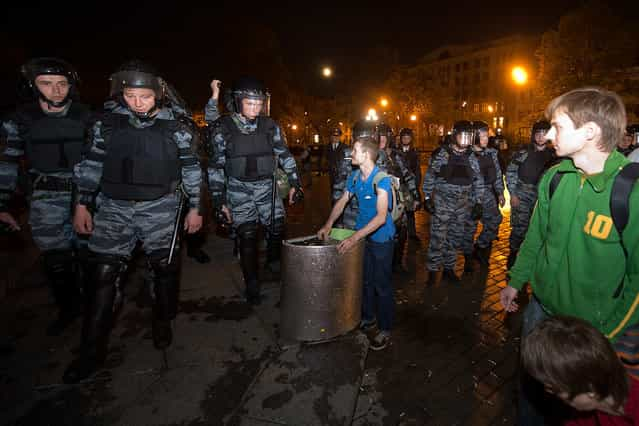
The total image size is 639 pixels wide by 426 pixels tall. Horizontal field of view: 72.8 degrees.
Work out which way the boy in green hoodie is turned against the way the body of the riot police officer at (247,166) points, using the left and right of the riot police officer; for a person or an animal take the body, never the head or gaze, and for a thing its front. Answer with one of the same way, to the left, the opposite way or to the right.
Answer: to the right

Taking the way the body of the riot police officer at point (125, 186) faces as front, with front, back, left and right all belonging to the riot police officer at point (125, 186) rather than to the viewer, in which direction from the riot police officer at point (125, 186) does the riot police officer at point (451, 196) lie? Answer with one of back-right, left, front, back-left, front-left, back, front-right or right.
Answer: left

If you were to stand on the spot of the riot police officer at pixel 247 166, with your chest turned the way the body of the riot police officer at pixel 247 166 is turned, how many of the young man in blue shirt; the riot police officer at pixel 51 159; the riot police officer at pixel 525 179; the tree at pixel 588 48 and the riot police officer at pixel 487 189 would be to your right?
1

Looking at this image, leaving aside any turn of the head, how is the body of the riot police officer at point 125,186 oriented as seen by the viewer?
toward the camera

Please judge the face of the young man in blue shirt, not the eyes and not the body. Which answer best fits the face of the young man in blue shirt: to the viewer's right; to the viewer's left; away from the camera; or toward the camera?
to the viewer's left

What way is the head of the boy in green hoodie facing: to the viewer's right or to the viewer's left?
to the viewer's left

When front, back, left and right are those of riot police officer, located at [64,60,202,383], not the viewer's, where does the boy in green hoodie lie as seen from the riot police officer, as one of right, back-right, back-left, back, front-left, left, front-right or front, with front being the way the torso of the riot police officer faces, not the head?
front-left

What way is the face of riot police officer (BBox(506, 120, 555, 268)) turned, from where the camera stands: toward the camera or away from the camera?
toward the camera

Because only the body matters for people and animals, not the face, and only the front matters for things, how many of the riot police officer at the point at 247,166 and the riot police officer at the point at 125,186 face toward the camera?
2

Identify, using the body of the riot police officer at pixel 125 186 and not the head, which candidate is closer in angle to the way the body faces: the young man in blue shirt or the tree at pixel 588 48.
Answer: the young man in blue shirt

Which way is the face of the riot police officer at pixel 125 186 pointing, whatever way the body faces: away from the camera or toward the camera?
toward the camera

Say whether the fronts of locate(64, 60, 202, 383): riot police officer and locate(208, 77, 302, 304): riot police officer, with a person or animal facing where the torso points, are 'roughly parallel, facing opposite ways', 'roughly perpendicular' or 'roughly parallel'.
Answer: roughly parallel

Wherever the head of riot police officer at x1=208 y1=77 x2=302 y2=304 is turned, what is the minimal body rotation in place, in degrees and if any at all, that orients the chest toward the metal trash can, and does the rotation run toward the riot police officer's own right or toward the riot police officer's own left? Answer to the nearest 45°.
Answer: approximately 45° to the riot police officer's own left

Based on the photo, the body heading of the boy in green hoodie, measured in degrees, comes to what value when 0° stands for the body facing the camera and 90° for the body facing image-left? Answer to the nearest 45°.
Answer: approximately 45°

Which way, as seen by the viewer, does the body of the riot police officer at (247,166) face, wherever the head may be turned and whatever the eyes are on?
toward the camera

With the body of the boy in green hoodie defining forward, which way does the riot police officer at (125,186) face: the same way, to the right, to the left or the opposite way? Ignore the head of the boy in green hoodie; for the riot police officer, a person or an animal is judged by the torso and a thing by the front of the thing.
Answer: to the left

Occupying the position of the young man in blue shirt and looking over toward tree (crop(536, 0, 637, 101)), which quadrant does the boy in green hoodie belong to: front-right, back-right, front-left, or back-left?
back-right

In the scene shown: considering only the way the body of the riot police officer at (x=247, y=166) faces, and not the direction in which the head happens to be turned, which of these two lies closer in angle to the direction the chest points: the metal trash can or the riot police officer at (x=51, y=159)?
the metal trash can
